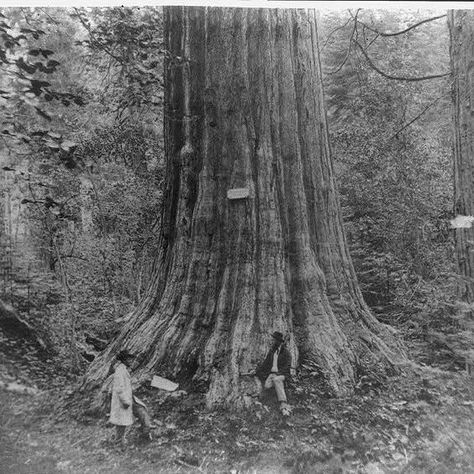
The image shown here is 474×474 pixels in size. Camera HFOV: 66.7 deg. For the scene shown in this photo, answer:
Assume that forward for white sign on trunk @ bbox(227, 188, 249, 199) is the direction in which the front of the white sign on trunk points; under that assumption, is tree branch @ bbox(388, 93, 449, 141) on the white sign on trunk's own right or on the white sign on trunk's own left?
on the white sign on trunk's own left

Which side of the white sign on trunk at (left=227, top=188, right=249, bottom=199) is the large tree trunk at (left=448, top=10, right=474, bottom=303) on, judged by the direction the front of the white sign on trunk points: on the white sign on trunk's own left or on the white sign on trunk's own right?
on the white sign on trunk's own left

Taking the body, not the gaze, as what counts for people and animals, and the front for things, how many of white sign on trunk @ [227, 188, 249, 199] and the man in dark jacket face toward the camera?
2

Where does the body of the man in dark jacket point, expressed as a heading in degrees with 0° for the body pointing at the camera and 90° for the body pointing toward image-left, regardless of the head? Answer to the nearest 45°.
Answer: approximately 0°
